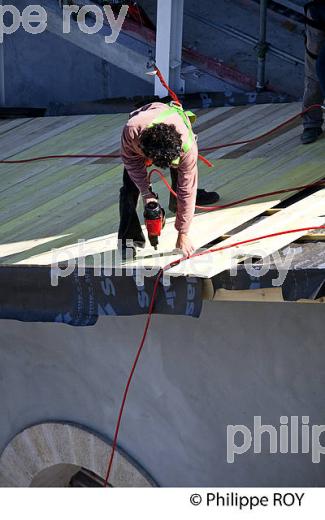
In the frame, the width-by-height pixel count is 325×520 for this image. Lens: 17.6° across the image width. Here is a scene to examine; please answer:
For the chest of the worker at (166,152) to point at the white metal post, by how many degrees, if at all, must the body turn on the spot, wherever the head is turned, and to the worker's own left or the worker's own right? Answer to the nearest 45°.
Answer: approximately 180°

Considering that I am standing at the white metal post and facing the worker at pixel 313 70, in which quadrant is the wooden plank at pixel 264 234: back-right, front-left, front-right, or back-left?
front-right

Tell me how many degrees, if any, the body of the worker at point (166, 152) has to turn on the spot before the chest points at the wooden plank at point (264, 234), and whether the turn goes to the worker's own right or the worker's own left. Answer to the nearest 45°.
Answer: approximately 90° to the worker's own left

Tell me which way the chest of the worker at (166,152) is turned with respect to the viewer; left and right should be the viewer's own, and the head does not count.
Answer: facing the viewer

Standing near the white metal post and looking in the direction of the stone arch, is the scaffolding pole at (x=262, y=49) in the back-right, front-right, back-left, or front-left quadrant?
back-left

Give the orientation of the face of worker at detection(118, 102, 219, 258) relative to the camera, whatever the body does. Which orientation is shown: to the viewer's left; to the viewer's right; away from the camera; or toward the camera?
toward the camera
